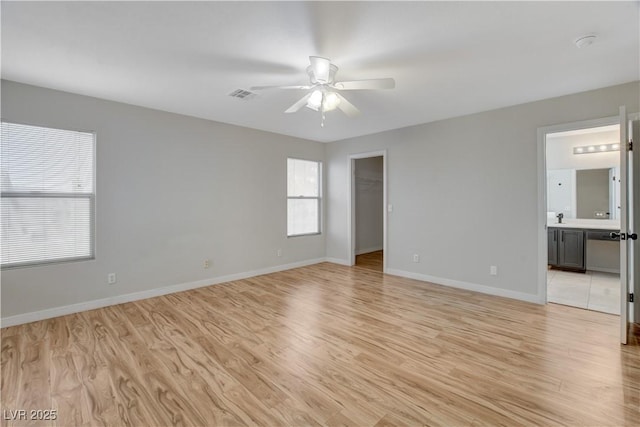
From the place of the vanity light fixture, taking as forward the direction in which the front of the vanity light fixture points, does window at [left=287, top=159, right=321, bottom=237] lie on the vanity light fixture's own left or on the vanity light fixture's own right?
on the vanity light fixture's own right

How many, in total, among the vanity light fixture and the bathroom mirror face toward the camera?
2

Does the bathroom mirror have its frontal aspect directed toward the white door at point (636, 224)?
yes

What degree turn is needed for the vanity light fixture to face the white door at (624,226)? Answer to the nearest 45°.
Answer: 0° — it already faces it

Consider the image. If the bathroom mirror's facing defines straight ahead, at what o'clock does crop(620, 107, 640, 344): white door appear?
The white door is roughly at 12 o'clock from the bathroom mirror.

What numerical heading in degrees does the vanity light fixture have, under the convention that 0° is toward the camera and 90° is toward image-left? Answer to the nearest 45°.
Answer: approximately 0°
